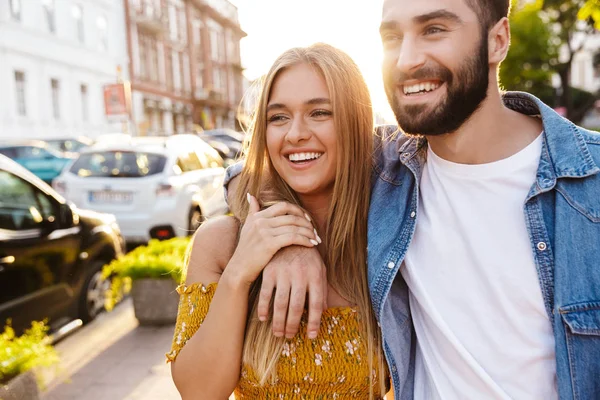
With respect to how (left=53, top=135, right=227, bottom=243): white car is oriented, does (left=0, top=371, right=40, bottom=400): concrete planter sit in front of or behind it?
behind

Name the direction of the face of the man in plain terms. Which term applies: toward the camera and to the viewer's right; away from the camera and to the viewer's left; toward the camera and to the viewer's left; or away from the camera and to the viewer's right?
toward the camera and to the viewer's left

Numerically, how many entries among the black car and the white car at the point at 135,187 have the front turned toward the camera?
0

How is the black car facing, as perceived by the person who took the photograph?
facing away from the viewer and to the right of the viewer

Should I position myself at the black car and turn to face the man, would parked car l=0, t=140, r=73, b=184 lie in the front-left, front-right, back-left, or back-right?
back-left

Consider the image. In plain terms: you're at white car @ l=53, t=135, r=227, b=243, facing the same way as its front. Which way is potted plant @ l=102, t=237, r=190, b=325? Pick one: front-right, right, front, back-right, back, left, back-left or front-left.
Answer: back-right

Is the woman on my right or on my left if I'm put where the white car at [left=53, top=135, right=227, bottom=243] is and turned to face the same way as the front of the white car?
on my right

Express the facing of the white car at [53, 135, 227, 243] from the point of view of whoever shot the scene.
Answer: facing away from the viewer and to the right of the viewer

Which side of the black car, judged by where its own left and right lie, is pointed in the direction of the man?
right

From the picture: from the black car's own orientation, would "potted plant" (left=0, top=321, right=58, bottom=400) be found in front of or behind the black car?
behind
